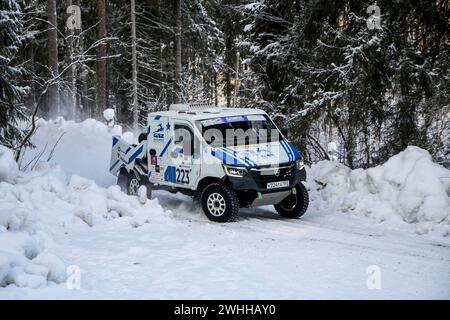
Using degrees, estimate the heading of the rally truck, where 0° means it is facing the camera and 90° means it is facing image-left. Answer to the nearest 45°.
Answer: approximately 315°

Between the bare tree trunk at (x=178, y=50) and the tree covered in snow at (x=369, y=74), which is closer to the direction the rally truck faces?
the tree covered in snow

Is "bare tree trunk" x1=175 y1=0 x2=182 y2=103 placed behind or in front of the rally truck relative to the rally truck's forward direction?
behind

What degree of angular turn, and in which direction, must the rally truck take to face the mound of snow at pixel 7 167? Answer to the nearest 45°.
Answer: approximately 135° to its right

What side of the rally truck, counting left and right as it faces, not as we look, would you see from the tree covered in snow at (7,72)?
back

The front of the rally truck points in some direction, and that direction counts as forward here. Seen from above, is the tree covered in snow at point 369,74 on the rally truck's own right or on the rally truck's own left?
on the rally truck's own left
